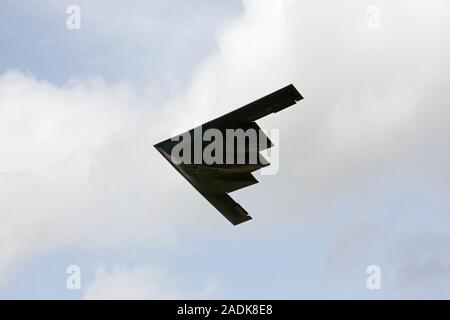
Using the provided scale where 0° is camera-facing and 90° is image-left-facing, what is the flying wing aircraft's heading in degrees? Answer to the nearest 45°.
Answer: approximately 90°
